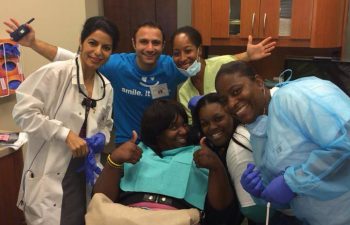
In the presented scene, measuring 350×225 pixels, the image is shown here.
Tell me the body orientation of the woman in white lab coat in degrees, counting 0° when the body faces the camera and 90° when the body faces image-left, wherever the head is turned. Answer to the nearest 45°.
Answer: approximately 315°

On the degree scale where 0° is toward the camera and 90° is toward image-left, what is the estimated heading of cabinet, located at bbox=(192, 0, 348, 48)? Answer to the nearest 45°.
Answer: approximately 0°

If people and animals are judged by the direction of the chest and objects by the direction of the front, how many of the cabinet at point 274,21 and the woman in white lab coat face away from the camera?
0

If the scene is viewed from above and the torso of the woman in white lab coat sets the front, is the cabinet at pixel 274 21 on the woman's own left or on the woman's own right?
on the woman's own left

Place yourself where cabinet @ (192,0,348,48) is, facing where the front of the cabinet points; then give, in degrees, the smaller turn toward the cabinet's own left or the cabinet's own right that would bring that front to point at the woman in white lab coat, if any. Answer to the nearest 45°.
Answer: approximately 45° to the cabinet's own right
